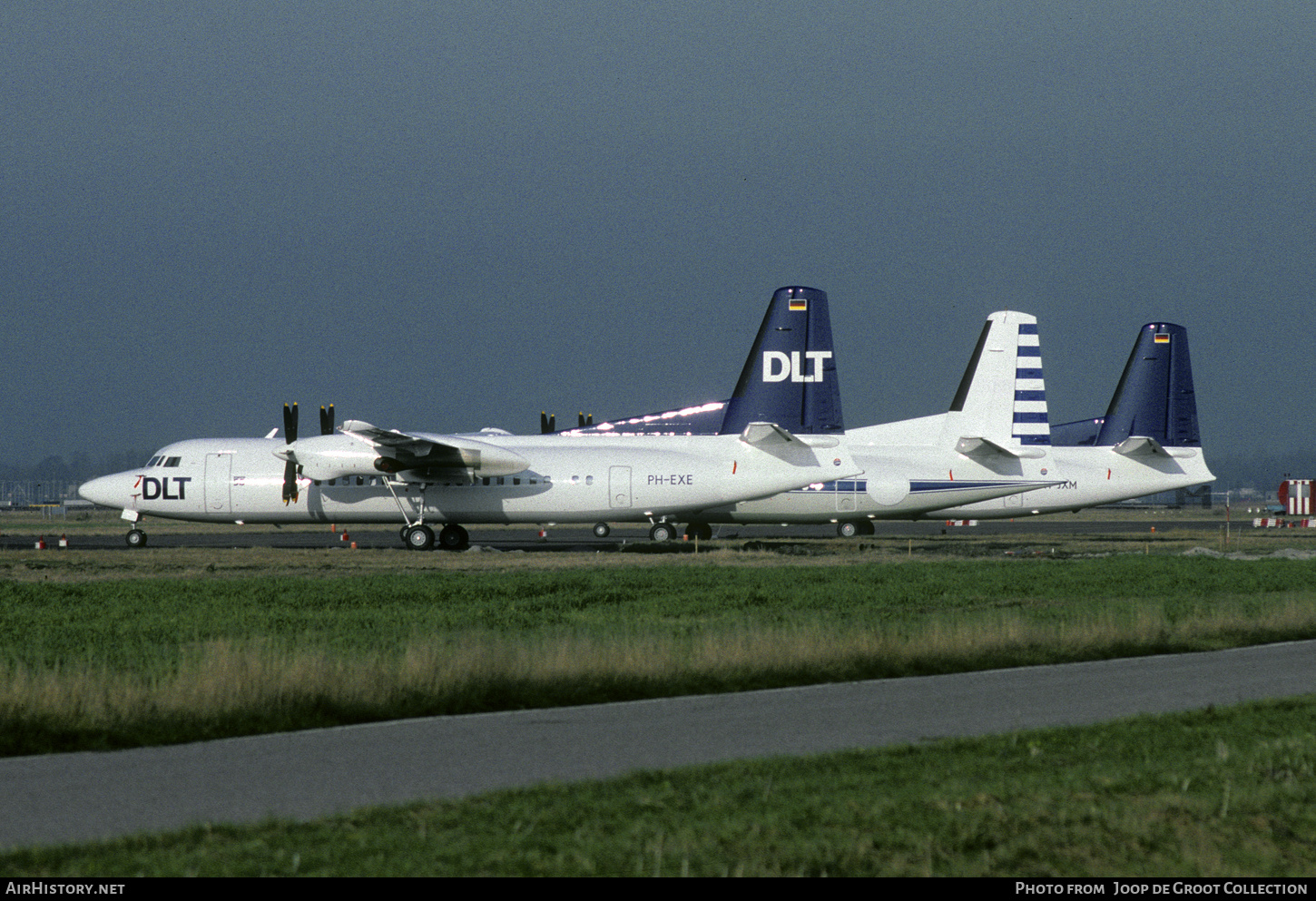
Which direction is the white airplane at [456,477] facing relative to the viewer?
to the viewer's left
